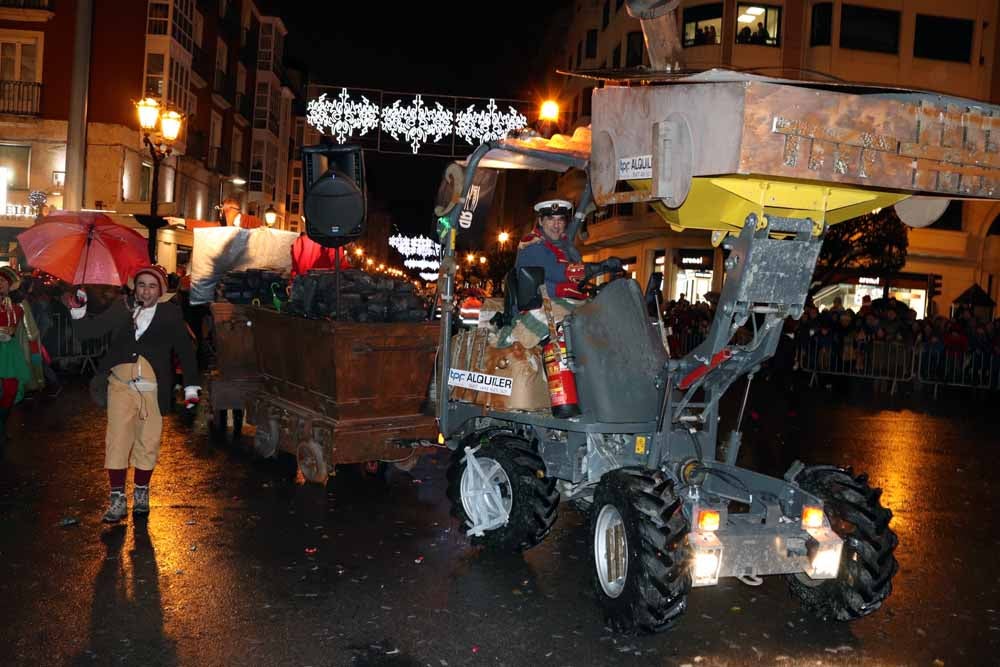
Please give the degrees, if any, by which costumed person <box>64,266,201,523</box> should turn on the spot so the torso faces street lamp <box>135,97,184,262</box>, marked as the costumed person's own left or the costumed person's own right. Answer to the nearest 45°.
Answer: approximately 180°

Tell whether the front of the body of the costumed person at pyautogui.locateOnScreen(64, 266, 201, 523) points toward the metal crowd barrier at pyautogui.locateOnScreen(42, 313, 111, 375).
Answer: no

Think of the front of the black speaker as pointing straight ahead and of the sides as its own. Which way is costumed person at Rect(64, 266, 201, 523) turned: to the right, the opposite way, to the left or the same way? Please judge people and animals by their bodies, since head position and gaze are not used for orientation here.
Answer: the same way

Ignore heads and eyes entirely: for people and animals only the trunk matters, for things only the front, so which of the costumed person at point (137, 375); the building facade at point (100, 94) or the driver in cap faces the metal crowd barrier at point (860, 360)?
the building facade

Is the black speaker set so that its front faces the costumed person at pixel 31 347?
no

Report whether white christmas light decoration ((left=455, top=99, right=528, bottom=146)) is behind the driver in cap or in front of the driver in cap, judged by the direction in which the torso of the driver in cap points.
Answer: behind

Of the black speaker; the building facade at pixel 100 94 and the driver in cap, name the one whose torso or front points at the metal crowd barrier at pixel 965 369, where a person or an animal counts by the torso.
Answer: the building facade

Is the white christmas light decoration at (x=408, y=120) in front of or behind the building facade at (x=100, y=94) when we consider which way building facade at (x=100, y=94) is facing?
in front

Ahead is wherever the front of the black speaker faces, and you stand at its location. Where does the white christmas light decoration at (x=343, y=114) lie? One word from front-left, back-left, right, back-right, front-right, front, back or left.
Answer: back

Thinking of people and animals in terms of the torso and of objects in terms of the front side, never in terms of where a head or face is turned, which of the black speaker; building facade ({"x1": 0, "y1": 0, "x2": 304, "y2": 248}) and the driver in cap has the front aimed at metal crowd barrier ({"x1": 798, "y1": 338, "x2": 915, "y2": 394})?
the building facade

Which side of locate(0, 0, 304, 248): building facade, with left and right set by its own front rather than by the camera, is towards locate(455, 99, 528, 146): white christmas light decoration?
front

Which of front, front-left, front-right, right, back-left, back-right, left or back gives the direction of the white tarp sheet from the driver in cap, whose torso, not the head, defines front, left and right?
back

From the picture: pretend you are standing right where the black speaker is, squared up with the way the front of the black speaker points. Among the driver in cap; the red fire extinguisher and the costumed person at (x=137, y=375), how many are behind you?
0

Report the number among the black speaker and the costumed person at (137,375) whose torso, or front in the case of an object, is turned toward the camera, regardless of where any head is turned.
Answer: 2

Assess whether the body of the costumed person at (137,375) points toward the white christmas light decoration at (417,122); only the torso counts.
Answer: no

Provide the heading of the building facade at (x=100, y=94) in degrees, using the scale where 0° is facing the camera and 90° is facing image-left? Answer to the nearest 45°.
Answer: approximately 315°

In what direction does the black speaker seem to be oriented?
toward the camera

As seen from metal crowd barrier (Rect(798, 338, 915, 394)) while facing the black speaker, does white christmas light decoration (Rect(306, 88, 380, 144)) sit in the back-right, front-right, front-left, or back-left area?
front-right
